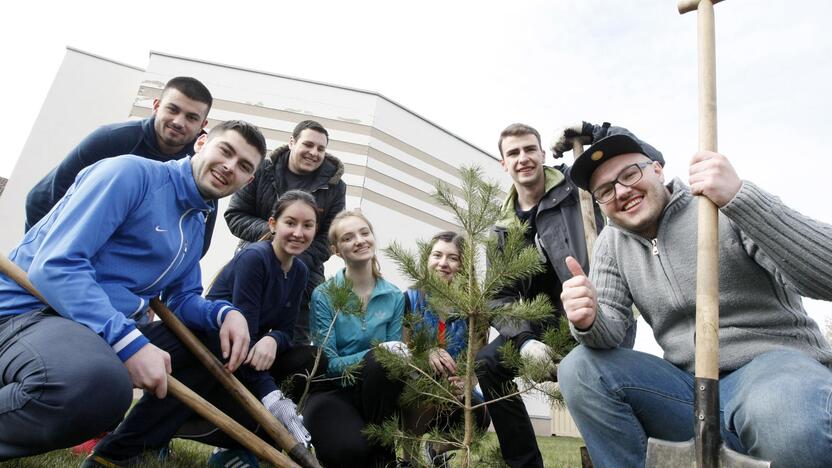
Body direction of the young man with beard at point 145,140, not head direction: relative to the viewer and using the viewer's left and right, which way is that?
facing the viewer and to the right of the viewer

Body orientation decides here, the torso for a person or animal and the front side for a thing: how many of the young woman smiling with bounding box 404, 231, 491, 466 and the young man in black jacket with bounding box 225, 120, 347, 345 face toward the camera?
2

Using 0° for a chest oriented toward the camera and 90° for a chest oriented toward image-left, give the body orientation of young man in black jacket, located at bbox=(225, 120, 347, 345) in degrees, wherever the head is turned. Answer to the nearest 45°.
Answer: approximately 0°

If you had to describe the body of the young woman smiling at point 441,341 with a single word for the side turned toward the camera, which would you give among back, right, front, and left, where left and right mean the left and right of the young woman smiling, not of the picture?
front

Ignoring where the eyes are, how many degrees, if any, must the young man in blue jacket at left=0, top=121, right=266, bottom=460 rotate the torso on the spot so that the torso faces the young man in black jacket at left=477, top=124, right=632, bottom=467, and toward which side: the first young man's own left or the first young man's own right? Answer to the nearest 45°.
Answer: approximately 45° to the first young man's own left

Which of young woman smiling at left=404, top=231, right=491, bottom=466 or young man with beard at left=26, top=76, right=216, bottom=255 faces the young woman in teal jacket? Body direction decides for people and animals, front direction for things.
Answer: the young man with beard

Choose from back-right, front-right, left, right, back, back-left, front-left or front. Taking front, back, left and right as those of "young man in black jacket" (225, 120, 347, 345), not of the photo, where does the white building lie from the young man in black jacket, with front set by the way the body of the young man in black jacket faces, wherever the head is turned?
back

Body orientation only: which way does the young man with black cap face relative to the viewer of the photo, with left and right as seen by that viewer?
facing the viewer and to the left of the viewer
